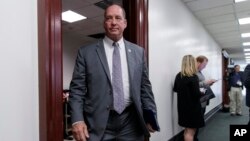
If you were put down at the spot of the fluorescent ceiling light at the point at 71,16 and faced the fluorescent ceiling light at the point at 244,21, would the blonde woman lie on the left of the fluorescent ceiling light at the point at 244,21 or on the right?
right

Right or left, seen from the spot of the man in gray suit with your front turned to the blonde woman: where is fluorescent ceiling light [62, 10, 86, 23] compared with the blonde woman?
left

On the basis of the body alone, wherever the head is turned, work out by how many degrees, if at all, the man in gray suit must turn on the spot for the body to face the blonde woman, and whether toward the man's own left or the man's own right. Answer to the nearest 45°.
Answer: approximately 135° to the man's own left

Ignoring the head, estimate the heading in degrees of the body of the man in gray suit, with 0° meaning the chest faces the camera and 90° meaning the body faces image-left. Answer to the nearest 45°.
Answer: approximately 0°

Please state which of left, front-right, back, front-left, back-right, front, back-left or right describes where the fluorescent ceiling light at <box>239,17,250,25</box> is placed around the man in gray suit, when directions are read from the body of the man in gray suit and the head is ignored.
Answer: back-left
